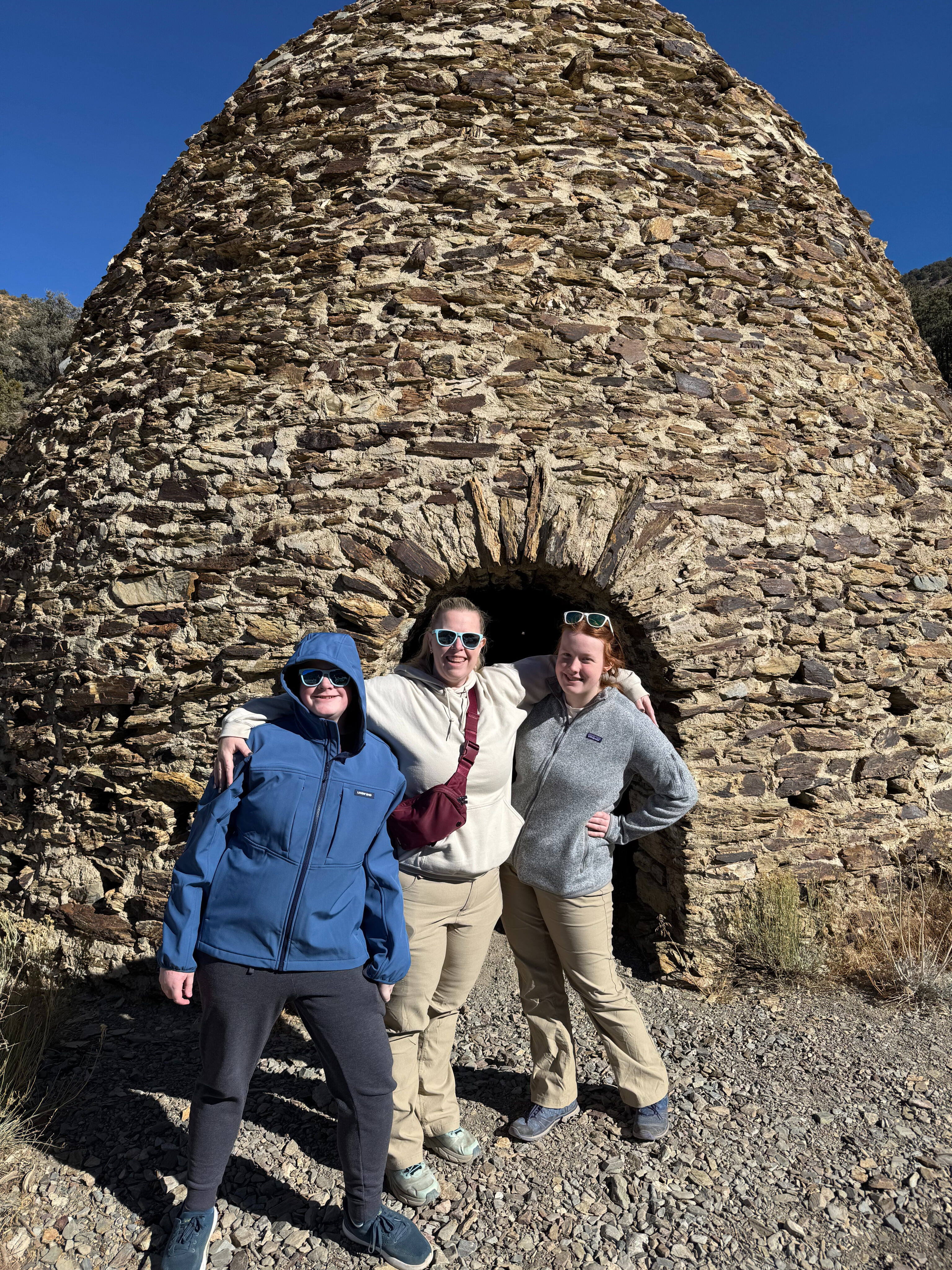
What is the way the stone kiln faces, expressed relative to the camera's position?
facing the viewer

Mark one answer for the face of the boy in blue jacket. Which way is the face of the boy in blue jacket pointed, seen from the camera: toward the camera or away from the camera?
toward the camera

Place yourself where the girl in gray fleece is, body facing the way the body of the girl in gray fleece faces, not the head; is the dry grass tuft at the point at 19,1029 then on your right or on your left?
on your right

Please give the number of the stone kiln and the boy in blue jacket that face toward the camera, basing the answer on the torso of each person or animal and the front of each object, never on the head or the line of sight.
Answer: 2

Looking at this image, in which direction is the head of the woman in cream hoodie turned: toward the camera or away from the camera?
toward the camera

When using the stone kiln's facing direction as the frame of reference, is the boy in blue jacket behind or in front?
in front

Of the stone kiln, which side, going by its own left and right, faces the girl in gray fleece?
front

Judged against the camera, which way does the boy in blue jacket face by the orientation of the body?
toward the camera

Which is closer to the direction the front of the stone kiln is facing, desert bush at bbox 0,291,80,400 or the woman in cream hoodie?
the woman in cream hoodie
